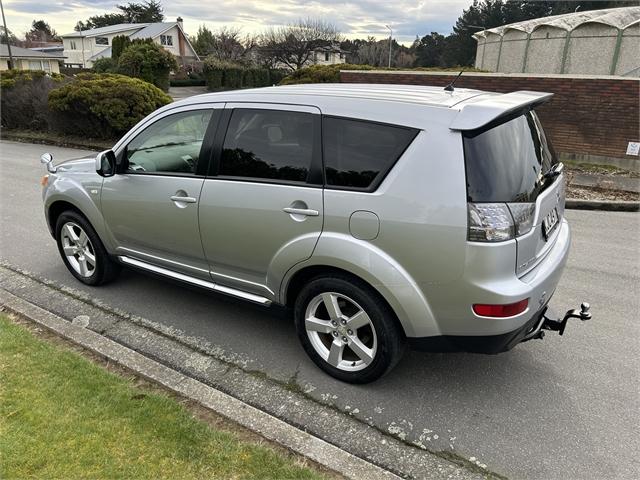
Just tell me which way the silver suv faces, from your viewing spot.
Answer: facing away from the viewer and to the left of the viewer

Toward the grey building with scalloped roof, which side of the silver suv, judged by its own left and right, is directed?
right

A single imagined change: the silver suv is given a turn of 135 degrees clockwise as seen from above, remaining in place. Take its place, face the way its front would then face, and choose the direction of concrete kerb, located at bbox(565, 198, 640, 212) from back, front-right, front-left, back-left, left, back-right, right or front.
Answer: front-left

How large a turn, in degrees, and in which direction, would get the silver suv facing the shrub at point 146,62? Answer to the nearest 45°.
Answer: approximately 45° to its right

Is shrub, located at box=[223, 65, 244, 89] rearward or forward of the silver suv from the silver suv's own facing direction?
forward

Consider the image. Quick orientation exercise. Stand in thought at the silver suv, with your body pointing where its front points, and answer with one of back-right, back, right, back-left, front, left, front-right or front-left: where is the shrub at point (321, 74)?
front-right

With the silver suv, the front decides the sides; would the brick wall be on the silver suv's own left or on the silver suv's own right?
on the silver suv's own right

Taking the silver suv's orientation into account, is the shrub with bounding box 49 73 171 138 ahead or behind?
ahead

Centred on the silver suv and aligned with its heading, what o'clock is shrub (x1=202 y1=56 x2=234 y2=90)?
The shrub is roughly at 1 o'clock from the silver suv.

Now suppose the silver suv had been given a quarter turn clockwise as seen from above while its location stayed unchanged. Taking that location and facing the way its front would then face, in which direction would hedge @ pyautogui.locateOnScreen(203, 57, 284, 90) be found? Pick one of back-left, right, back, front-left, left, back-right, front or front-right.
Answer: front-left

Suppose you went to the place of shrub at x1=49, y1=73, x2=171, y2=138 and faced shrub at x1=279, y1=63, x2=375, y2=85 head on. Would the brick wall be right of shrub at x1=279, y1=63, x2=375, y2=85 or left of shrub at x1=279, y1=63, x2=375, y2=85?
right

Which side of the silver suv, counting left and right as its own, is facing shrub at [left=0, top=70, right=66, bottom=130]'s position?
front
